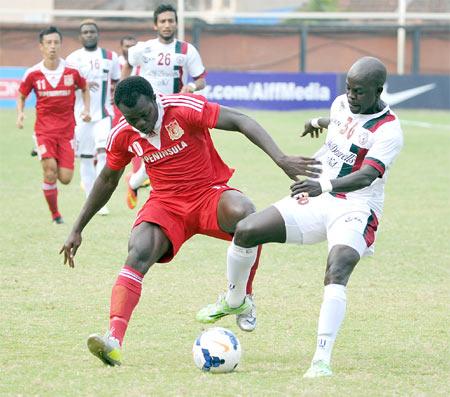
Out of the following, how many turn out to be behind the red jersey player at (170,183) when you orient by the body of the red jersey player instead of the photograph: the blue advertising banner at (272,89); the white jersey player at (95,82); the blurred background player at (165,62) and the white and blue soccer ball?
3

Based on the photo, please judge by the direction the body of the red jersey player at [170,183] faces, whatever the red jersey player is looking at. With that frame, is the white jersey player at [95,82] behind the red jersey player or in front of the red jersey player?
behind

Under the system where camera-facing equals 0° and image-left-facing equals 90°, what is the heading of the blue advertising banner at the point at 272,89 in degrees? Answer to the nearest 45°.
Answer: approximately 0°

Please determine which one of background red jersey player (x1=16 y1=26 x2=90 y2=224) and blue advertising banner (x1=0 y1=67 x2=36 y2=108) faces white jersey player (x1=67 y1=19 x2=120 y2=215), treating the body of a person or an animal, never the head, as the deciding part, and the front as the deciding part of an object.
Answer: the blue advertising banner

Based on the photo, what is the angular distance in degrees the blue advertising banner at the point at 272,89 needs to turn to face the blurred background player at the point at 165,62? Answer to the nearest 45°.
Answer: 0° — it already faces them

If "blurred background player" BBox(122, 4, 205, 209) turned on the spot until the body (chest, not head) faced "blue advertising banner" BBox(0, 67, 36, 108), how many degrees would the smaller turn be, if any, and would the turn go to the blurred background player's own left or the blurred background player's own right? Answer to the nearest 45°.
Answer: approximately 180°

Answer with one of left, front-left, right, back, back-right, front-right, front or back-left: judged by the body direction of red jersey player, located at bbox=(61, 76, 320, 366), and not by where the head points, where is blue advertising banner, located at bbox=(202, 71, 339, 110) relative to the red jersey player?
back

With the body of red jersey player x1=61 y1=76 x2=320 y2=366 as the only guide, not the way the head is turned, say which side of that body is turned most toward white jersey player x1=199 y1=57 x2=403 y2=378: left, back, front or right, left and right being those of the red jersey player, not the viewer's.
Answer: left

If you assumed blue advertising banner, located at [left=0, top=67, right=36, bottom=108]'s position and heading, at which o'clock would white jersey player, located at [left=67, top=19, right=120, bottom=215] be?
The white jersey player is roughly at 12 o'clock from the blue advertising banner.

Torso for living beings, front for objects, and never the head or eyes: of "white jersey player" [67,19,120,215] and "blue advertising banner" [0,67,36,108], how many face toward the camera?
2

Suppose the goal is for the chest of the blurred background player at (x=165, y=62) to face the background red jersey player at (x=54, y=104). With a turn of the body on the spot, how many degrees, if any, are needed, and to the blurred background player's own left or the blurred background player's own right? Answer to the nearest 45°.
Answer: approximately 90° to the blurred background player's own right

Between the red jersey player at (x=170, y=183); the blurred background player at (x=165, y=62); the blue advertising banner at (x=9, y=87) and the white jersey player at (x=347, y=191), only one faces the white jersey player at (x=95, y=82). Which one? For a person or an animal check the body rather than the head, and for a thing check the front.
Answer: the blue advertising banner

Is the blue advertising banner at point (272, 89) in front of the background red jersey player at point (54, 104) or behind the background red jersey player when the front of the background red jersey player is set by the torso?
behind
